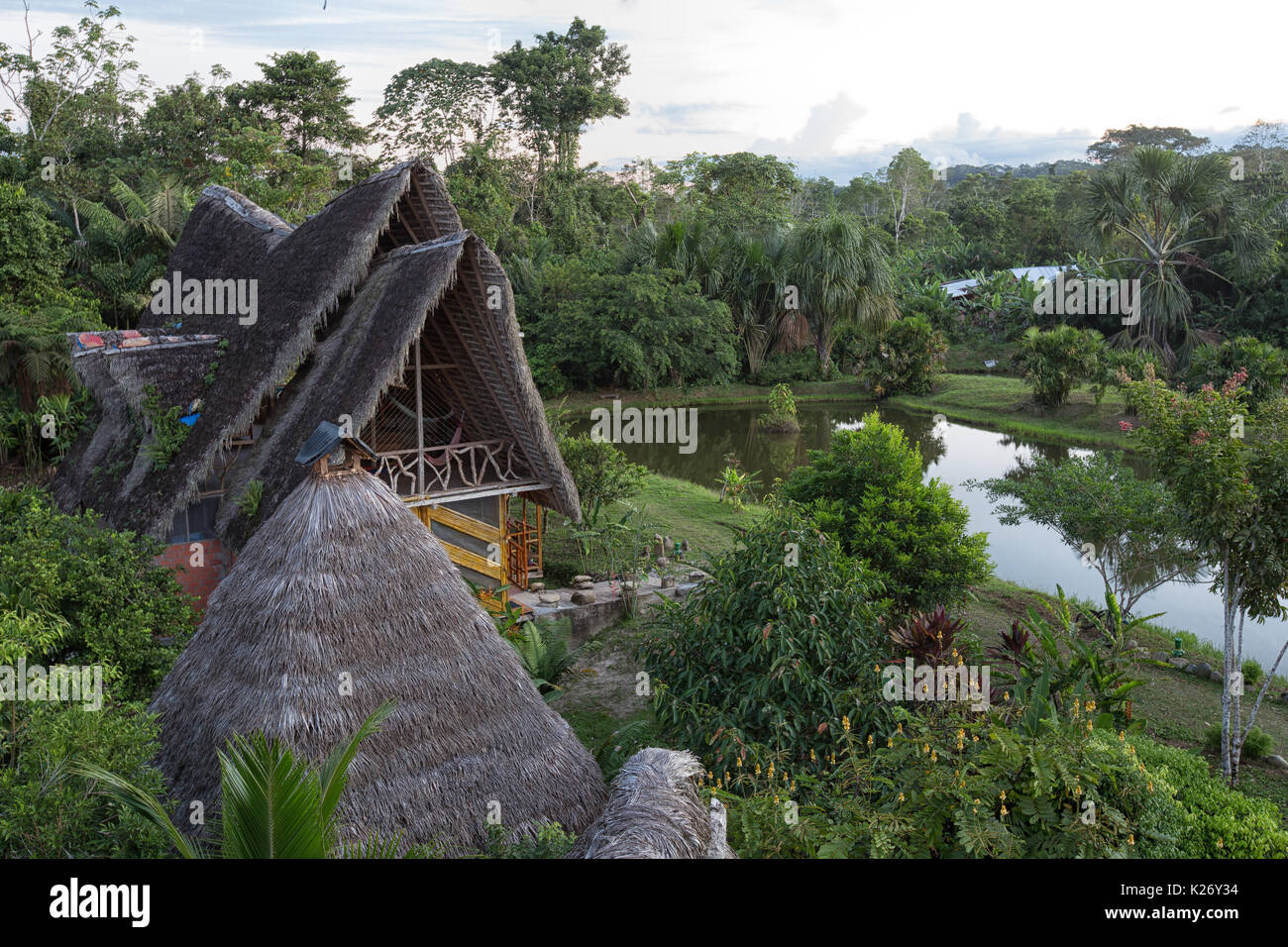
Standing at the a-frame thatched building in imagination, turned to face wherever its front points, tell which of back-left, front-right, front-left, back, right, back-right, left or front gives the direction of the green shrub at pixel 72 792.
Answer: front-right

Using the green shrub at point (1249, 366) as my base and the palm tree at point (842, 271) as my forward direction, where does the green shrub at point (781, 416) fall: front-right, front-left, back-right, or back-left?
front-left

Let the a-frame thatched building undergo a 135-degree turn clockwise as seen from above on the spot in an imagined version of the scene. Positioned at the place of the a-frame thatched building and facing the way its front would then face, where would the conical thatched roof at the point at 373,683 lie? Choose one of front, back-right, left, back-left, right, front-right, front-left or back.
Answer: left

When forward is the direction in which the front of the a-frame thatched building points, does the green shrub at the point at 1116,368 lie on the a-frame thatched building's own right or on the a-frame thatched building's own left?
on the a-frame thatched building's own left

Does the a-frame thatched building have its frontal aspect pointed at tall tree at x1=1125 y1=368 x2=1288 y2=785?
yes

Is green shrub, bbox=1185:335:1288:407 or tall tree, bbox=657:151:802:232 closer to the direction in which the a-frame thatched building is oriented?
the green shrub

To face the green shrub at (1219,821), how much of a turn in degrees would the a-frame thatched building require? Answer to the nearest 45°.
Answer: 0° — it already faces it

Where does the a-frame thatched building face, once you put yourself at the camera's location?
facing the viewer and to the right of the viewer

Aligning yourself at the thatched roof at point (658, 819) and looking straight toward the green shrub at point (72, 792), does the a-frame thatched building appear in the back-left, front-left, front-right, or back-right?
front-right

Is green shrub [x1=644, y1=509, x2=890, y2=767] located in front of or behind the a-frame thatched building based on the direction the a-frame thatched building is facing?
in front

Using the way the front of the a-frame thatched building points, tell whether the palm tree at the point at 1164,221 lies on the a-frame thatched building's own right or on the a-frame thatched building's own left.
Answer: on the a-frame thatched building's own left

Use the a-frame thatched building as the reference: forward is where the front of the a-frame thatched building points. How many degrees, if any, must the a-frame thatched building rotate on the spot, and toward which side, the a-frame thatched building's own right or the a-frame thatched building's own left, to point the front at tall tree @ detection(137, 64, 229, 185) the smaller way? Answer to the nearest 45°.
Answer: approximately 135° to the a-frame thatched building's own left

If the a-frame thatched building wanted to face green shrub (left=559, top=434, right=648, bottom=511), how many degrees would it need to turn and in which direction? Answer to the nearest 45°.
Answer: approximately 90° to its left

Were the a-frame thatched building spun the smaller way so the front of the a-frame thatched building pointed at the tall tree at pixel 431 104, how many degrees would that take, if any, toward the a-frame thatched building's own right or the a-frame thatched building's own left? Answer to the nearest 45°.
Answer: approximately 135° to the a-frame thatched building's own left

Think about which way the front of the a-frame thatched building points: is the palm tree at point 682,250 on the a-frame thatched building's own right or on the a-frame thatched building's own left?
on the a-frame thatched building's own left

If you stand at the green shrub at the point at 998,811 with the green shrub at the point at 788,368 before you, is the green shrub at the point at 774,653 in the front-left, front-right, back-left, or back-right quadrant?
front-left
